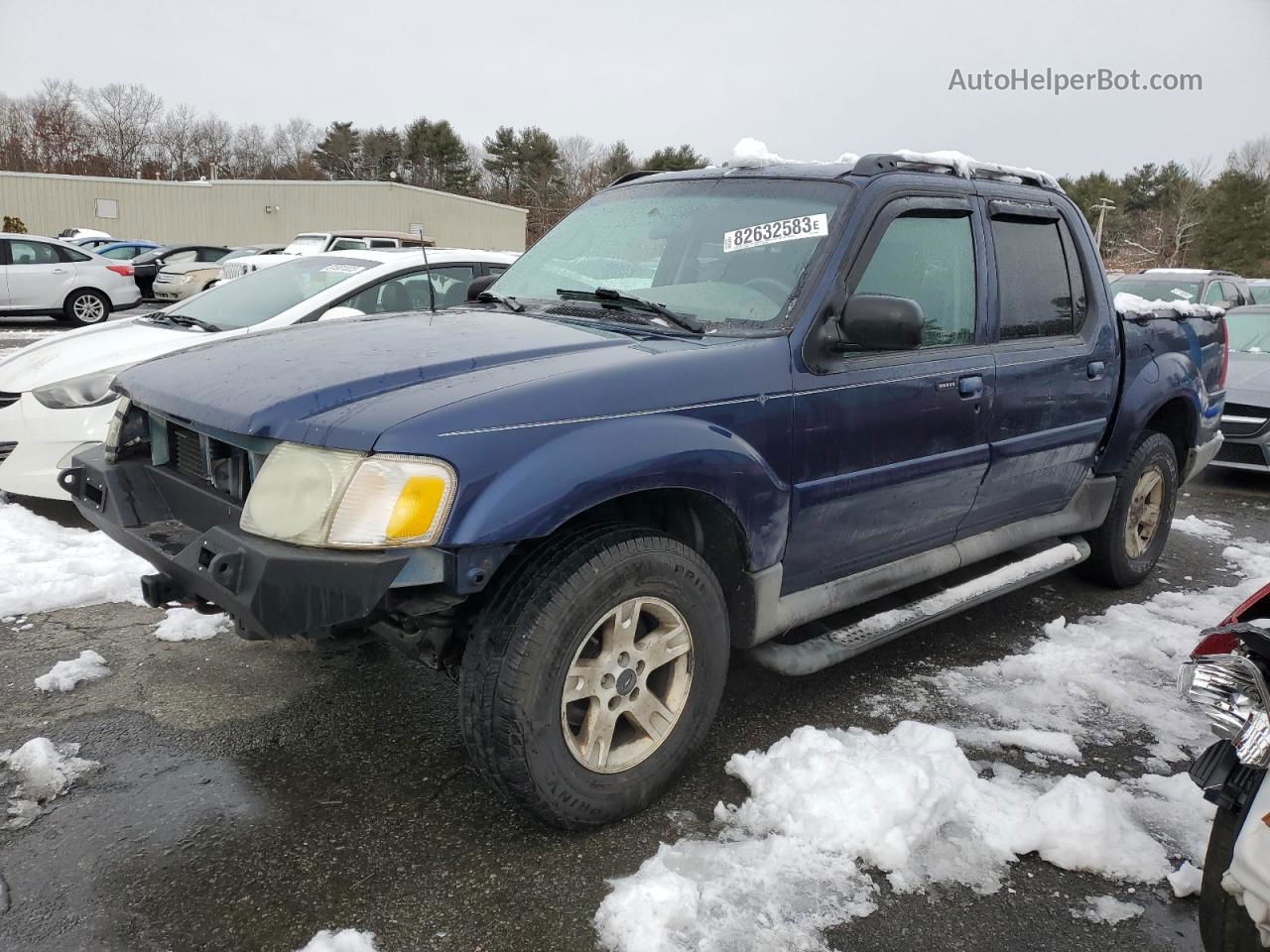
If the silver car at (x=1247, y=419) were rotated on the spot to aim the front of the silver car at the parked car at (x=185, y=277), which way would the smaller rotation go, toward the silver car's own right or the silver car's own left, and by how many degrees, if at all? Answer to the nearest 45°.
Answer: approximately 45° to the silver car's own right

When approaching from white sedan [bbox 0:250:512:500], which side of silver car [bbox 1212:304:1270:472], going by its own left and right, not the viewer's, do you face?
front

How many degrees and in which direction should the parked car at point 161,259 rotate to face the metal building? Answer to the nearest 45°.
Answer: approximately 135° to its right

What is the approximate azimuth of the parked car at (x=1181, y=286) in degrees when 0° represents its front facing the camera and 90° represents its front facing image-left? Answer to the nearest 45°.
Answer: approximately 45°

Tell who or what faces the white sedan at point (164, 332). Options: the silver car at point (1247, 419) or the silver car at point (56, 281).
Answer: the silver car at point (1247, 419)

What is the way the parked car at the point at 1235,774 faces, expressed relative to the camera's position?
facing the viewer and to the left of the viewer

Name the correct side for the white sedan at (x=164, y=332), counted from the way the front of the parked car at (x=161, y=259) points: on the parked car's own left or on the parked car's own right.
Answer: on the parked car's own left

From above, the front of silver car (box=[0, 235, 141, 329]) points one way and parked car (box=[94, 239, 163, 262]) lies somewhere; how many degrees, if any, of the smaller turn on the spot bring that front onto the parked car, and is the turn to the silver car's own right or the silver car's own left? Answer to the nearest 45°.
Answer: approximately 90° to the silver car's own right

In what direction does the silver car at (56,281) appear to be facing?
to the viewer's left

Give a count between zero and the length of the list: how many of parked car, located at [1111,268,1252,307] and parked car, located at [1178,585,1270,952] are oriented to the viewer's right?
0

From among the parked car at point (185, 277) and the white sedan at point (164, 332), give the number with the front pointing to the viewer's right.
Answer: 0

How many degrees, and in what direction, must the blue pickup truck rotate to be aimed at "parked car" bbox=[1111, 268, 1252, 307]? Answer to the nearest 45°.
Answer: approximately 180°
